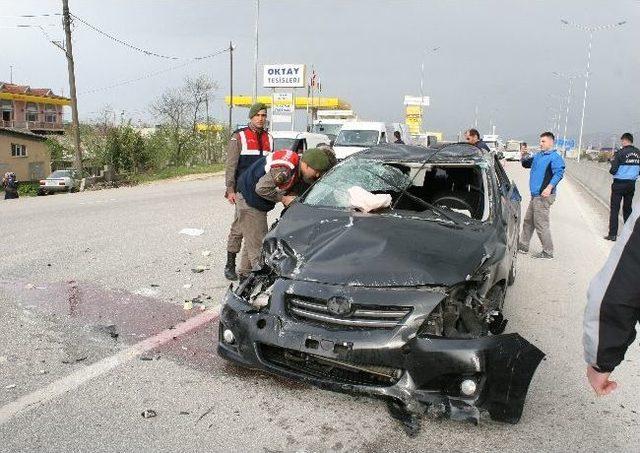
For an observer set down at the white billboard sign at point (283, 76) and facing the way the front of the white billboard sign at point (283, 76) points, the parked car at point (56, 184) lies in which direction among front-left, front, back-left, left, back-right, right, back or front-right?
front-right

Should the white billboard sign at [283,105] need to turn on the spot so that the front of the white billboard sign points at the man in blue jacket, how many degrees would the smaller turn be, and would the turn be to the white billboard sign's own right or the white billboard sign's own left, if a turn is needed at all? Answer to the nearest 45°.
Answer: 0° — it already faces them

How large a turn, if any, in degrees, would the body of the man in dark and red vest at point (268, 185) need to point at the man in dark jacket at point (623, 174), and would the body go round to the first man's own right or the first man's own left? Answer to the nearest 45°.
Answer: approximately 45° to the first man's own left

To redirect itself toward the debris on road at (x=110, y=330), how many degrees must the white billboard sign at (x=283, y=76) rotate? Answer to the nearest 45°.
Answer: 0° — it already faces it

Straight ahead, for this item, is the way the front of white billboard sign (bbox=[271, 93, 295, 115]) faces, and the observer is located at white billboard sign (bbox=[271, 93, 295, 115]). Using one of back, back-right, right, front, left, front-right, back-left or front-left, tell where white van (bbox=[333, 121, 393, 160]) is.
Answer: front

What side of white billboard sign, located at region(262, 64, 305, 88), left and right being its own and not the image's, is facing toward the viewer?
front

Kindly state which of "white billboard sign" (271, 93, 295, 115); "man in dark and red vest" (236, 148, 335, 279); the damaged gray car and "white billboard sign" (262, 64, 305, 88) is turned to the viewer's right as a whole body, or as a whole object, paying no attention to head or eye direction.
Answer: the man in dark and red vest

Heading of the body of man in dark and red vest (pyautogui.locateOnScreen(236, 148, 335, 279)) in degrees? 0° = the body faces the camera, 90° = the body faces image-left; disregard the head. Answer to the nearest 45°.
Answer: approximately 270°

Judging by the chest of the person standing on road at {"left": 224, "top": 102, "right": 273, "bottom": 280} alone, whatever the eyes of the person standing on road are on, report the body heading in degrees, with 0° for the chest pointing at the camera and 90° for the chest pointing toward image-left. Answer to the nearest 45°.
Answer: approximately 315°

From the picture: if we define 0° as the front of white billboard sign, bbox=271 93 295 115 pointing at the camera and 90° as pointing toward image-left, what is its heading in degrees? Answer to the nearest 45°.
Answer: approximately 0°

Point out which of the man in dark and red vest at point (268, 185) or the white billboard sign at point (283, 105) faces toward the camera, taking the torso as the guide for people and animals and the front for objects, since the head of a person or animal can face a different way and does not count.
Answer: the white billboard sign

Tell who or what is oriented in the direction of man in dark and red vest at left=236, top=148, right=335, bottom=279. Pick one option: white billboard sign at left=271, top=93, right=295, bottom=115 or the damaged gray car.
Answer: the white billboard sign

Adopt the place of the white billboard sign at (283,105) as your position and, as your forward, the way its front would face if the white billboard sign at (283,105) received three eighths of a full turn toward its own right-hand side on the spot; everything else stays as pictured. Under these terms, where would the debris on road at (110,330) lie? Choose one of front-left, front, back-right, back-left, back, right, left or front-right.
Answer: back-left

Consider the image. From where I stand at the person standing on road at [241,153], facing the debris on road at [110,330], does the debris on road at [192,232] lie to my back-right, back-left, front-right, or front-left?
back-right

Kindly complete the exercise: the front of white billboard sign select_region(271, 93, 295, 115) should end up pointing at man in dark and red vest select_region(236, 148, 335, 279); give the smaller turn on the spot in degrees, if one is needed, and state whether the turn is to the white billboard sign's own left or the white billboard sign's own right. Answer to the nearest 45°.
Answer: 0° — it already faces them

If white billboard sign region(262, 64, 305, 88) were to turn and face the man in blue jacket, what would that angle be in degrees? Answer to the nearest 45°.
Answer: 0° — it already faces them
